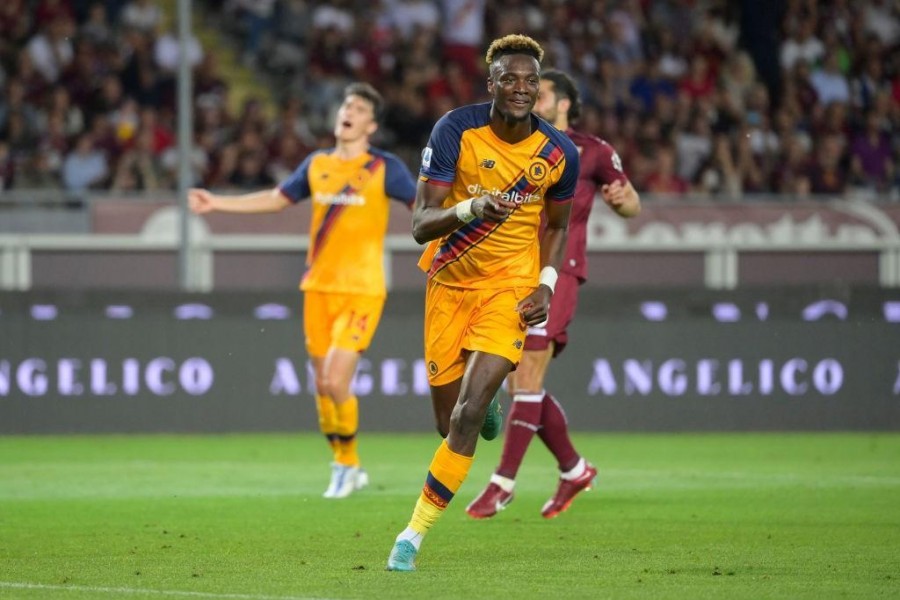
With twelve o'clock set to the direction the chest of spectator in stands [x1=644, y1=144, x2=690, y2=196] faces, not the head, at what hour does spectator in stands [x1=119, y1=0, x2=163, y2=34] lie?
spectator in stands [x1=119, y1=0, x2=163, y2=34] is roughly at 3 o'clock from spectator in stands [x1=644, y1=144, x2=690, y2=196].

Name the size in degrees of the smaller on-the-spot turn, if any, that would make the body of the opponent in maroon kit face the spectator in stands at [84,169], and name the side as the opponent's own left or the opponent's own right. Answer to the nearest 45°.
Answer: approximately 90° to the opponent's own right

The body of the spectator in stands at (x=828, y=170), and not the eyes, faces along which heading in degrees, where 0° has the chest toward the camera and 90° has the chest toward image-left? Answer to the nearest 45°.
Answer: approximately 0°

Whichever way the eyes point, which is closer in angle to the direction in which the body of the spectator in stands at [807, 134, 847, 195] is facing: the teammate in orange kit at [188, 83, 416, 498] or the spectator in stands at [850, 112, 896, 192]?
the teammate in orange kit

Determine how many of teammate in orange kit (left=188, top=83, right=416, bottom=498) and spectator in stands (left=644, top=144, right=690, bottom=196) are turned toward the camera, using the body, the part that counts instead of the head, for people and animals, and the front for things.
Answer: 2

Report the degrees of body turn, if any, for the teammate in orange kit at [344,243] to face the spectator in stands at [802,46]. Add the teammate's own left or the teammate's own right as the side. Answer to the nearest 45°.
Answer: approximately 135° to the teammate's own left

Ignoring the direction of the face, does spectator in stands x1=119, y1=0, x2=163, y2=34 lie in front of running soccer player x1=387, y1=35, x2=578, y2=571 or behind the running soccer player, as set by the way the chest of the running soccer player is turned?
behind

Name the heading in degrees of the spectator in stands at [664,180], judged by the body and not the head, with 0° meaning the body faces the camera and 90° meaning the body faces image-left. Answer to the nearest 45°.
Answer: approximately 0°

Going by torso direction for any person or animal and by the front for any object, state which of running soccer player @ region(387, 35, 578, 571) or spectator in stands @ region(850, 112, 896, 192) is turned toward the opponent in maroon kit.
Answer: the spectator in stands
